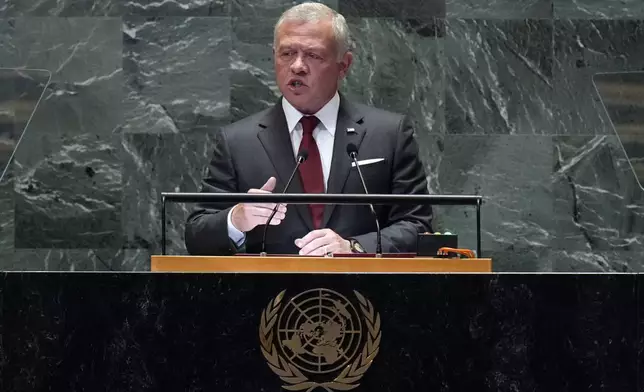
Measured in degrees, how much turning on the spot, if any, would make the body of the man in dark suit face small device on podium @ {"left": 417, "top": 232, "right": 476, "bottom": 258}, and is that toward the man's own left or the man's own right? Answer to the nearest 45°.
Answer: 0° — they already face it

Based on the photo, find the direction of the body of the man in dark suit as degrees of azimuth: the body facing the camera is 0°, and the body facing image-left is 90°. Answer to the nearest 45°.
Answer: approximately 0°

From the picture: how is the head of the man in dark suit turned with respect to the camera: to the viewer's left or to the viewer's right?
to the viewer's left
